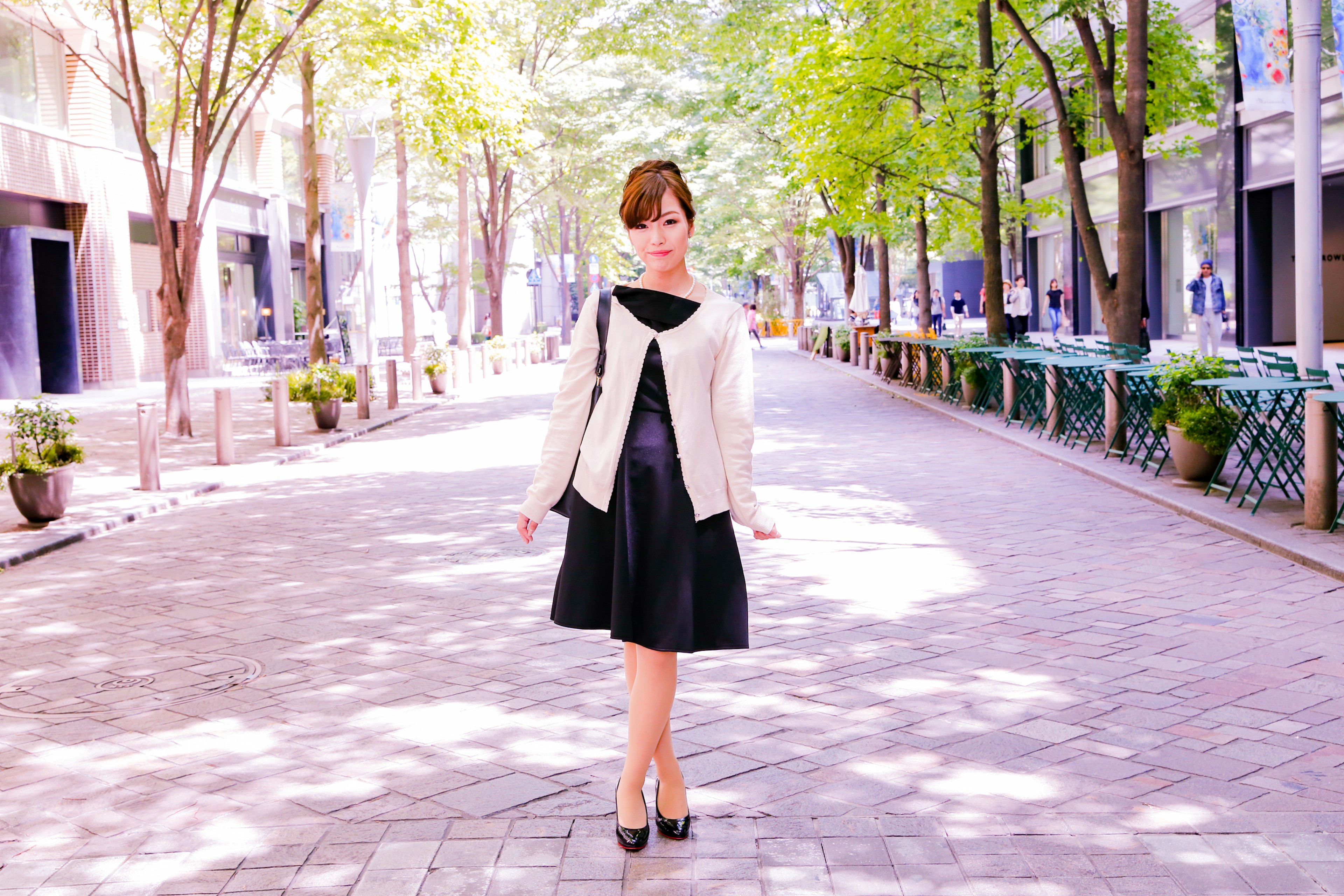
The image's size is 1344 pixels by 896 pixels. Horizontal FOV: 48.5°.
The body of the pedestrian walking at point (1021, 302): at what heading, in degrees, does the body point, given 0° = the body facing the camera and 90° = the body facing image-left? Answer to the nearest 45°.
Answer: approximately 0°

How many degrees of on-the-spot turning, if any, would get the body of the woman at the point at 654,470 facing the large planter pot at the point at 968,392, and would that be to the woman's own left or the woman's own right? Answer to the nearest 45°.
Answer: approximately 180°

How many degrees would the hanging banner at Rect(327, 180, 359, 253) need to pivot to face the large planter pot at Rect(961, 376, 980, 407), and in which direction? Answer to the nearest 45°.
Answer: approximately 45° to its left

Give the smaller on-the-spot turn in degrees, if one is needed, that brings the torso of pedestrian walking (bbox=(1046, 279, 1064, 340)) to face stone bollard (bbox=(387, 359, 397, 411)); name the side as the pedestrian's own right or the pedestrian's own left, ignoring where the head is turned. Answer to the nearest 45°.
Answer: approximately 45° to the pedestrian's own right

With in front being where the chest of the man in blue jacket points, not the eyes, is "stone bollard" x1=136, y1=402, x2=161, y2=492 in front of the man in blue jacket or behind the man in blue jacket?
in front

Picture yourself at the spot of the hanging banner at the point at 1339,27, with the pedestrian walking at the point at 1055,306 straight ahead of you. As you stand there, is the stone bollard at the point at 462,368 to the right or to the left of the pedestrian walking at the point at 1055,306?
left

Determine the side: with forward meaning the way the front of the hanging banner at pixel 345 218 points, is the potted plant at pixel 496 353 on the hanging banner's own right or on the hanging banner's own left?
on the hanging banner's own left

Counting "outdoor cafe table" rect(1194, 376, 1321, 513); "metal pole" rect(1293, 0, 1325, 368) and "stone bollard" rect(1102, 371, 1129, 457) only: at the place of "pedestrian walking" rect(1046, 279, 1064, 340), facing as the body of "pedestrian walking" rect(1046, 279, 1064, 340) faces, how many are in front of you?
3

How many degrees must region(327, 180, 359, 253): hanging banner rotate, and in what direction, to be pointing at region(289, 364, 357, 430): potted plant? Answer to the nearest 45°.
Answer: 0° — it already faces it

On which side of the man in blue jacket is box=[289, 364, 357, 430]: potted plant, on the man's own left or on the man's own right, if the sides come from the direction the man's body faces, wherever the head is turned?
on the man's own right

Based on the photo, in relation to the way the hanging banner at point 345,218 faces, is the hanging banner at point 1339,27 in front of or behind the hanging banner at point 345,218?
in front

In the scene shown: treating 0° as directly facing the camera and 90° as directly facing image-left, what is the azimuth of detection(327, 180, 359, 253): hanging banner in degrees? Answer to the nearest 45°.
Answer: approximately 0°

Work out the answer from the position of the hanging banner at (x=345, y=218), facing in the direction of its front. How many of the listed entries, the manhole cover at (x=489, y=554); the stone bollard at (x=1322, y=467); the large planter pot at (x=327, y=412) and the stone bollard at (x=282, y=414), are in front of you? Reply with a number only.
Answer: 4

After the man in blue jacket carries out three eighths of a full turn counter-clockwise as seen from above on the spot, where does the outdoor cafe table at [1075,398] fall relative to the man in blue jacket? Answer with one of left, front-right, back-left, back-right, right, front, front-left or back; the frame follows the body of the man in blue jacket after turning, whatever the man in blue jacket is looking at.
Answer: back-right

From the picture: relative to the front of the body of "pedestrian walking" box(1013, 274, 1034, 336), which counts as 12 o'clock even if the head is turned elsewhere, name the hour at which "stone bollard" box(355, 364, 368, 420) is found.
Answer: The stone bollard is roughly at 1 o'clock from the pedestrian walking.
